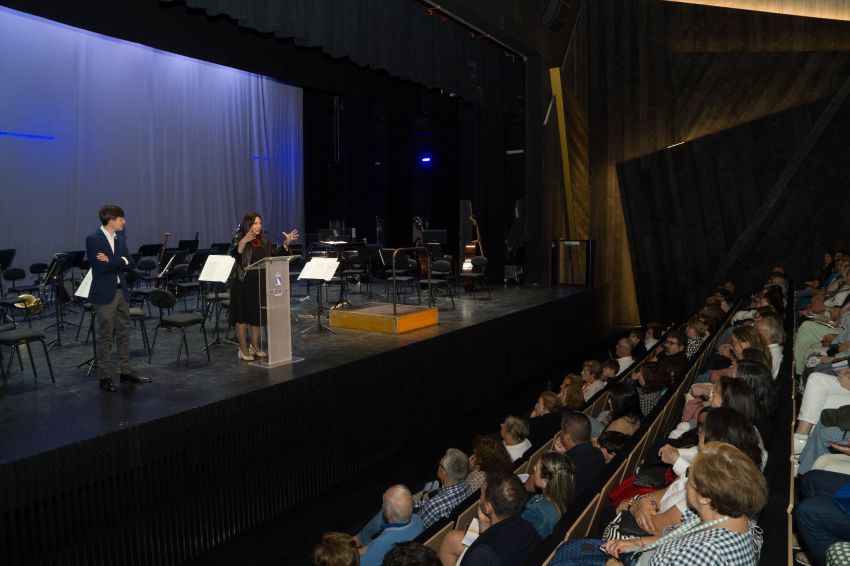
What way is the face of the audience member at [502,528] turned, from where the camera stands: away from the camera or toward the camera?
away from the camera

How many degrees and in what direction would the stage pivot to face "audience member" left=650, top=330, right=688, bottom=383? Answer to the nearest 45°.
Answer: approximately 45° to its left

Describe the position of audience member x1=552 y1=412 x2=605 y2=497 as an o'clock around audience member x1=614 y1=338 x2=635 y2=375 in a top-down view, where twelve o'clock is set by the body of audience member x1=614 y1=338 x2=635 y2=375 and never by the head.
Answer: audience member x1=552 y1=412 x2=605 y2=497 is roughly at 9 o'clock from audience member x1=614 y1=338 x2=635 y2=375.

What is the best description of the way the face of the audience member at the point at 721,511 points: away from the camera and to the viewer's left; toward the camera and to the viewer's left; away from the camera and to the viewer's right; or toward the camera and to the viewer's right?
away from the camera and to the viewer's left

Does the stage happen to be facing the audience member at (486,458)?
yes

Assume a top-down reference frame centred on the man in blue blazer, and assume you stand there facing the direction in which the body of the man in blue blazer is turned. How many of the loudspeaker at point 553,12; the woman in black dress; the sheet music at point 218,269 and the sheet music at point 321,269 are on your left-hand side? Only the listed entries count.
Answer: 4

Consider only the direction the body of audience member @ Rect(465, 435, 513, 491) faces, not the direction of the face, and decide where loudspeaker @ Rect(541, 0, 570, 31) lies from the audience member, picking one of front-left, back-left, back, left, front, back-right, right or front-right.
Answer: front-right

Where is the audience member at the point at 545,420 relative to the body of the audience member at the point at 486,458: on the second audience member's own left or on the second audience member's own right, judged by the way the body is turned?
on the second audience member's own right

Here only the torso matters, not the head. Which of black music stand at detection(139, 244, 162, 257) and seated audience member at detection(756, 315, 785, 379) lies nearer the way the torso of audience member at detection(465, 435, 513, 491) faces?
the black music stand

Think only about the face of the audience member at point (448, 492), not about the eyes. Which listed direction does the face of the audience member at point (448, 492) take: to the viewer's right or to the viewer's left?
to the viewer's left

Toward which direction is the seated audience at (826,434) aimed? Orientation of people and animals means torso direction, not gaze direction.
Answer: to the viewer's left

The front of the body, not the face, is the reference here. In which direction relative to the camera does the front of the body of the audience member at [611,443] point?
to the viewer's left
